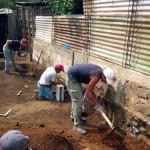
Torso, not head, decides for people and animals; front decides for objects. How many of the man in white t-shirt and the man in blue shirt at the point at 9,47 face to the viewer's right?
2

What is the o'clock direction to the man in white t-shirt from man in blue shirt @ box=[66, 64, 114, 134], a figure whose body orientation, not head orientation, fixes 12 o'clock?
The man in white t-shirt is roughly at 8 o'clock from the man in blue shirt.

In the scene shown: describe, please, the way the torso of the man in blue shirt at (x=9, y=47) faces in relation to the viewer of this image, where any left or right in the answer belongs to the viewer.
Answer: facing to the right of the viewer

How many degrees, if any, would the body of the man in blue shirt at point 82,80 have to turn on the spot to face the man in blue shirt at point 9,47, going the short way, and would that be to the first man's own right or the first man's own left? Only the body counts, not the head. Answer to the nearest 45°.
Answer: approximately 135° to the first man's own left

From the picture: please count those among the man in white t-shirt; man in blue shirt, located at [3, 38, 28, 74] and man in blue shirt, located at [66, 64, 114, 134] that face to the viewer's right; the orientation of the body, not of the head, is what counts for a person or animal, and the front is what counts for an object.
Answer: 3

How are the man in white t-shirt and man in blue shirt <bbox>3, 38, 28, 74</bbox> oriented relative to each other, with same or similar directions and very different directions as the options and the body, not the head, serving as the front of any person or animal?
same or similar directions

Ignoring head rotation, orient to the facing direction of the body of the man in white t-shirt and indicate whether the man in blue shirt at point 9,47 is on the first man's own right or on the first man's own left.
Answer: on the first man's own left

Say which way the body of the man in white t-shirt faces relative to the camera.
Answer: to the viewer's right

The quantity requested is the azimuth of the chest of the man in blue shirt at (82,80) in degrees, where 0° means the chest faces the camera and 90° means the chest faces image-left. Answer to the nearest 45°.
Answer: approximately 270°

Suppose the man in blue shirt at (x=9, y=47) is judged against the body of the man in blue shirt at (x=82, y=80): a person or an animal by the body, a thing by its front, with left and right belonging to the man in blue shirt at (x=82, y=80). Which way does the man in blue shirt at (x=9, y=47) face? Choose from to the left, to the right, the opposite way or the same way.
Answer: the same way

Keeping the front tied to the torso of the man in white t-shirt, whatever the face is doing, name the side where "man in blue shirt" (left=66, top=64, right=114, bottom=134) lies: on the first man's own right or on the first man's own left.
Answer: on the first man's own right

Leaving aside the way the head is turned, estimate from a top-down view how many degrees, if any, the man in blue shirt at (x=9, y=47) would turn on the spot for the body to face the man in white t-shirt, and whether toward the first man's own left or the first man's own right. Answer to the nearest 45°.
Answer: approximately 90° to the first man's own right
